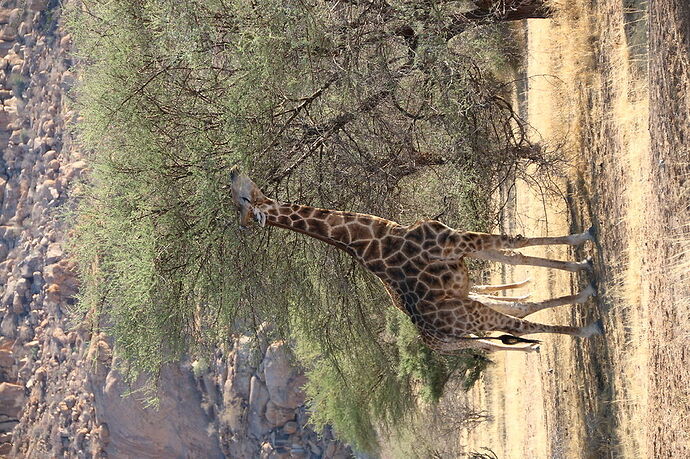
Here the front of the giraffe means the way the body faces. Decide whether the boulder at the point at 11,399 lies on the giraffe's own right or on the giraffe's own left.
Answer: on the giraffe's own left

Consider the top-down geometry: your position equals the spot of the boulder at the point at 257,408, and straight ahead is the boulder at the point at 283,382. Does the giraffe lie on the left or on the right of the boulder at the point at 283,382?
right

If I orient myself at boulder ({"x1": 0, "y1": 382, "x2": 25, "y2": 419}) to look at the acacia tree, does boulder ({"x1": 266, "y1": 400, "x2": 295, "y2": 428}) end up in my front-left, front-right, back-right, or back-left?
front-right

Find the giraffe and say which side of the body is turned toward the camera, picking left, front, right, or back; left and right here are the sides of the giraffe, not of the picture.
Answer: right

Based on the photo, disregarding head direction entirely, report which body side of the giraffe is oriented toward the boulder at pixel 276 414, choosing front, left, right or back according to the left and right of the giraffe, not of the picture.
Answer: left
